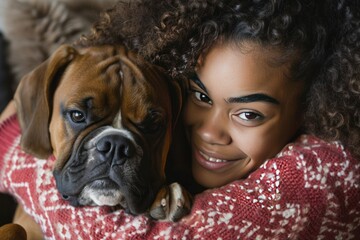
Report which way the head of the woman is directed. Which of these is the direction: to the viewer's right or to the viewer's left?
to the viewer's left

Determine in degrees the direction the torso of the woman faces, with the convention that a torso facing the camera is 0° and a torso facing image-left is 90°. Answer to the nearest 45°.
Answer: approximately 45°
